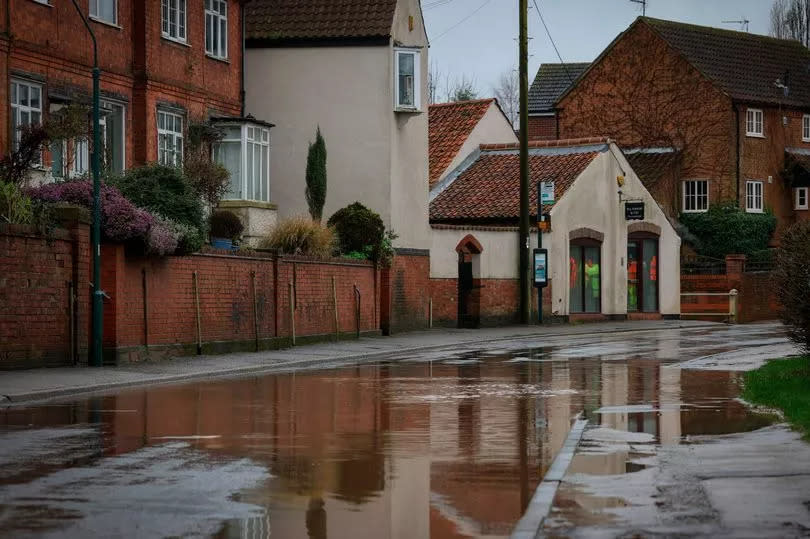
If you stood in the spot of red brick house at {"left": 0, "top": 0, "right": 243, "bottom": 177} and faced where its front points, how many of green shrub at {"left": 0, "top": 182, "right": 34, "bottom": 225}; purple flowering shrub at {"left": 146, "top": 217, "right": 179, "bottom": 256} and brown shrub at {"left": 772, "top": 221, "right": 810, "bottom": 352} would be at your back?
0

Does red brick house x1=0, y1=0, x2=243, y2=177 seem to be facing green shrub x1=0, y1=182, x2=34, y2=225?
no

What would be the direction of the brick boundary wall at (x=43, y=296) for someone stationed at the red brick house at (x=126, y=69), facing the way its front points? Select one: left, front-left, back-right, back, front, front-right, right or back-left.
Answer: front-right

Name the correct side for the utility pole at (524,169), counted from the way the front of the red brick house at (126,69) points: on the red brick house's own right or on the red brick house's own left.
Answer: on the red brick house's own left

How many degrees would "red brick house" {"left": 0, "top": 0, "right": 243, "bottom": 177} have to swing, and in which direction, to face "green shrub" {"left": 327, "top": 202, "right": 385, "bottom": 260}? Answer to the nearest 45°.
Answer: approximately 45° to its left

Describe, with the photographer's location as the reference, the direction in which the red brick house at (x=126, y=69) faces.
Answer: facing the viewer and to the right of the viewer

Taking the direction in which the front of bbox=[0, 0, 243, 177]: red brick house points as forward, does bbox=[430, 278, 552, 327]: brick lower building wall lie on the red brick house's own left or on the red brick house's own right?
on the red brick house's own left

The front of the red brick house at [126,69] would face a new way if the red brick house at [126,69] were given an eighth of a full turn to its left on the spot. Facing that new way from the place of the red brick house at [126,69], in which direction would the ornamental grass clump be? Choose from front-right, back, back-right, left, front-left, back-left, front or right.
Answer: front

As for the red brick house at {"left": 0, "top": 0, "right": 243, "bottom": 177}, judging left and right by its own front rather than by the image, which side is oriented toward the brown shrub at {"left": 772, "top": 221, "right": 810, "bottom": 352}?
front
